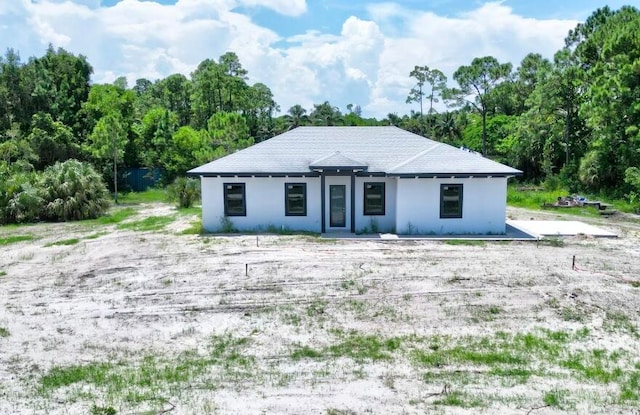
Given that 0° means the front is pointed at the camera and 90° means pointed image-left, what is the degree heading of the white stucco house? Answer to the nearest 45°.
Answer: approximately 0°

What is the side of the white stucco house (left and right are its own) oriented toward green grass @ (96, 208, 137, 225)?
right

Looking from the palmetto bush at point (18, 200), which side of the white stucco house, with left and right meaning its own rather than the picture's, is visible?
right

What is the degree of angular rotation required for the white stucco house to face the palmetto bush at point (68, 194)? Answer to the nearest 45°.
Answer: approximately 90° to its right

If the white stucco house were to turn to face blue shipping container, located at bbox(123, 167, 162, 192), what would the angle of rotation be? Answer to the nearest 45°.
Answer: approximately 135° to its right

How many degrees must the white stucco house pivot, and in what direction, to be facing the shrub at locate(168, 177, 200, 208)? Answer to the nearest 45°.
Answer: approximately 135° to its right

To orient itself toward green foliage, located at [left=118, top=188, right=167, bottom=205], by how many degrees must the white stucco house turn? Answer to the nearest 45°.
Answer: approximately 135° to its right

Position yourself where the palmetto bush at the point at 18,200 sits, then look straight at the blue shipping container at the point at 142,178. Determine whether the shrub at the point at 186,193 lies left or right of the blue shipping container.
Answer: right
